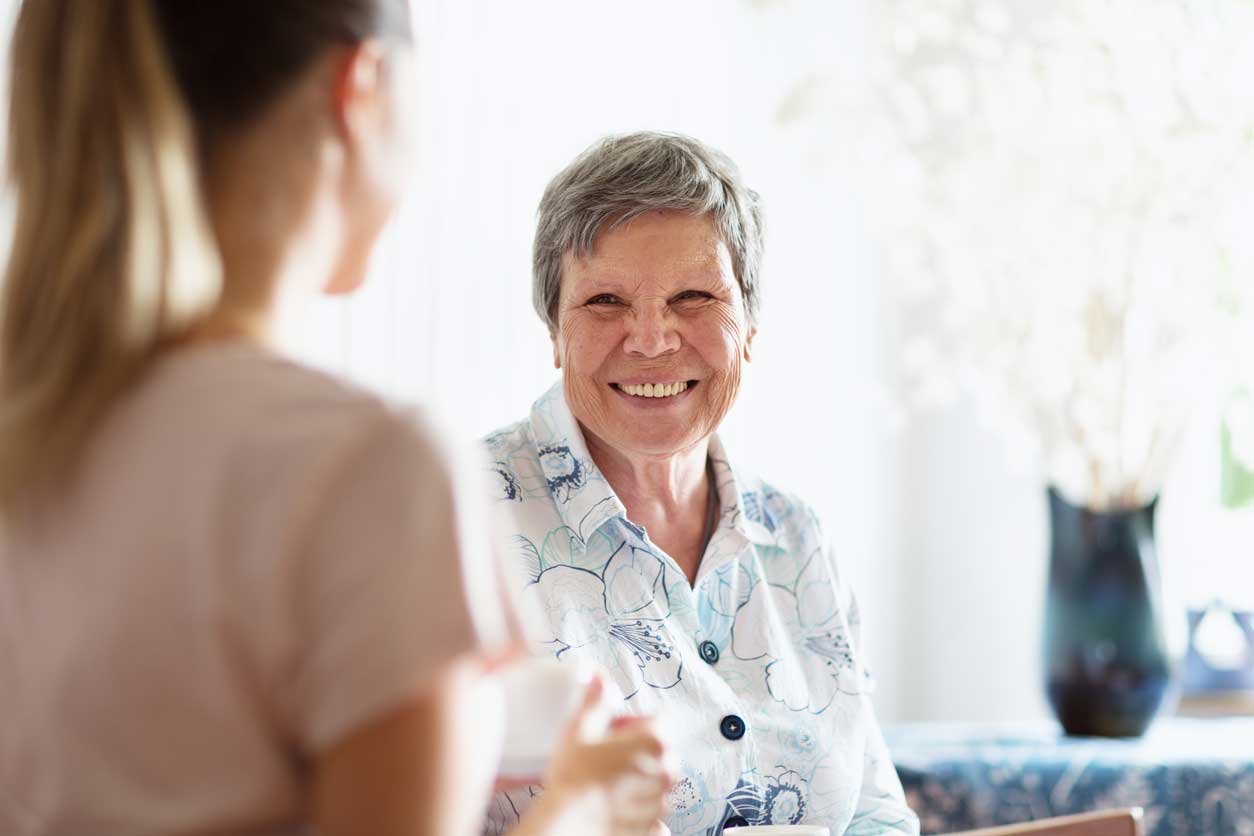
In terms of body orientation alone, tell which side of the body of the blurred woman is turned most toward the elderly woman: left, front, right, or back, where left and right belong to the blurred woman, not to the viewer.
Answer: front

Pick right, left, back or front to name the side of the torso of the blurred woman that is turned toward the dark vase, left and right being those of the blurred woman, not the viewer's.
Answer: front

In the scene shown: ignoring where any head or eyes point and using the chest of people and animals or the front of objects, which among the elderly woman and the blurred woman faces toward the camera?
the elderly woman

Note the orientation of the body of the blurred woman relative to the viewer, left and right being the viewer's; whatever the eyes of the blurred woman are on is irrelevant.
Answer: facing away from the viewer and to the right of the viewer

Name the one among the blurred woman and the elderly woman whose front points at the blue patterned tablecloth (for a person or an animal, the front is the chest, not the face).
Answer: the blurred woman

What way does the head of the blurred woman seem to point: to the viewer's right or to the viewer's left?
to the viewer's right

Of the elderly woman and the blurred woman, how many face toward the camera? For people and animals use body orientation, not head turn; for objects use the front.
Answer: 1

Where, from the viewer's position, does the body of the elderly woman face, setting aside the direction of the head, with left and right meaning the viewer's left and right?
facing the viewer

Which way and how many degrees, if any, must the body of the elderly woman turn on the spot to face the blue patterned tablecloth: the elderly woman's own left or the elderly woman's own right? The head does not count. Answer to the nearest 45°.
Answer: approximately 135° to the elderly woman's own left
